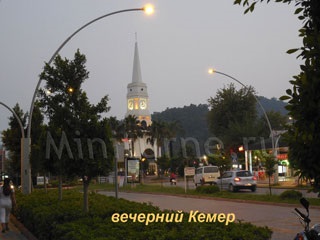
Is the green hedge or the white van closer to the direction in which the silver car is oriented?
the white van

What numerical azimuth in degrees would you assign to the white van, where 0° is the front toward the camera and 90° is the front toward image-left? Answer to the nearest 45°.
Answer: approximately 135°

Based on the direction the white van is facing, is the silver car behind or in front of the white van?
behind

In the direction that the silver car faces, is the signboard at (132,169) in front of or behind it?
in front

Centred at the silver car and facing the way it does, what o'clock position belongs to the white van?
The white van is roughly at 1 o'clock from the silver car.

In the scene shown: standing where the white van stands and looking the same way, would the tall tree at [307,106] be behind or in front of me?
behind

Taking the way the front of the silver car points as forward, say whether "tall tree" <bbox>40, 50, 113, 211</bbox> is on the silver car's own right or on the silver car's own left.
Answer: on the silver car's own left
